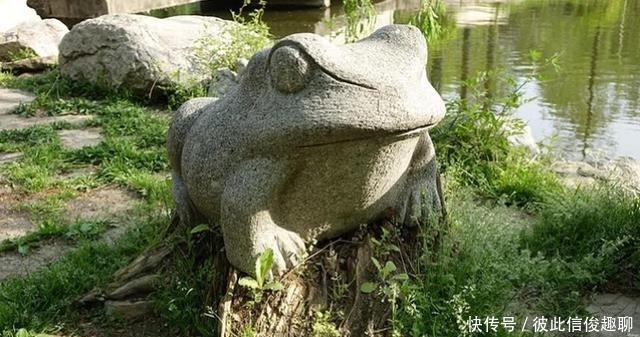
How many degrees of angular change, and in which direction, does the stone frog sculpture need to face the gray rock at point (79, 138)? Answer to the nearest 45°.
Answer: approximately 180°

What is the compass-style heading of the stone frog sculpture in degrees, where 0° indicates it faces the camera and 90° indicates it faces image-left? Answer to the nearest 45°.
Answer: approximately 315°

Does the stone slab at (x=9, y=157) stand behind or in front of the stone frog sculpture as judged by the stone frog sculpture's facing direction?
behind

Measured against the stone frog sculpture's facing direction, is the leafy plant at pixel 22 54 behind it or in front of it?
behind

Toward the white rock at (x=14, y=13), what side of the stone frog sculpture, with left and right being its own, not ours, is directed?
back

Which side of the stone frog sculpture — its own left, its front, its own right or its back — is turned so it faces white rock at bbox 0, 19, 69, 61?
back

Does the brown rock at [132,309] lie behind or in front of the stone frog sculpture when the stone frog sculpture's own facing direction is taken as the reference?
behind
